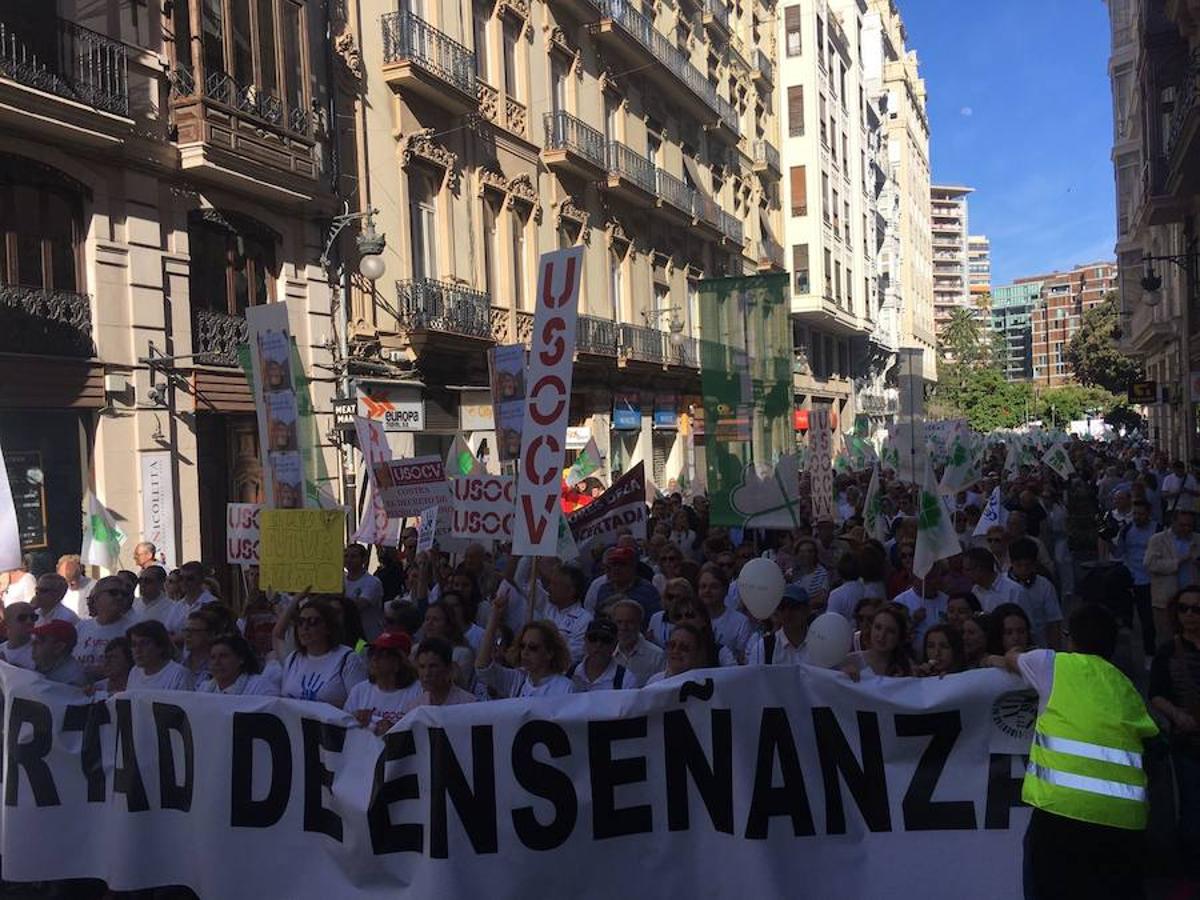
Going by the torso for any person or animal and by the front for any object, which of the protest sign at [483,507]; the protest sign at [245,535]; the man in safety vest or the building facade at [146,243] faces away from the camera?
the man in safety vest

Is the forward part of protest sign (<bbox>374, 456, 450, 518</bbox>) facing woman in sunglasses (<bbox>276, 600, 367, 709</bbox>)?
yes

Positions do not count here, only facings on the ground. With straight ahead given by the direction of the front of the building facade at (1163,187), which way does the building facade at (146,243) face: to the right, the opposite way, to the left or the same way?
the opposite way

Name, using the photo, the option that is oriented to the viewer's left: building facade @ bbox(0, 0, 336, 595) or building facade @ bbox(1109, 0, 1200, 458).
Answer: building facade @ bbox(1109, 0, 1200, 458)

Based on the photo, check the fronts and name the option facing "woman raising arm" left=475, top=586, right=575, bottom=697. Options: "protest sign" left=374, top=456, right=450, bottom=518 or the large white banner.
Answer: the protest sign

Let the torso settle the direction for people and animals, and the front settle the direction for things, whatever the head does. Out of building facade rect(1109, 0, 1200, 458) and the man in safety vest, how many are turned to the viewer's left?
1

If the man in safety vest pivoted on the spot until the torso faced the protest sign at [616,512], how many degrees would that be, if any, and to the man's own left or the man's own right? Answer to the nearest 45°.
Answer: approximately 45° to the man's own left

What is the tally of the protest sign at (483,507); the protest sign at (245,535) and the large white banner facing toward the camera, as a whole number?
3

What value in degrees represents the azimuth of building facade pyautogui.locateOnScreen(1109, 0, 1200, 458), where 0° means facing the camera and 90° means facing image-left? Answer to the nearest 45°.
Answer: approximately 90°

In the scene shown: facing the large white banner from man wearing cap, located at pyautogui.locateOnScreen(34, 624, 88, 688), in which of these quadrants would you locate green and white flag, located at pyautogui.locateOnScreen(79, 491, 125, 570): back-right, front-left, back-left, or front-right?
back-left
